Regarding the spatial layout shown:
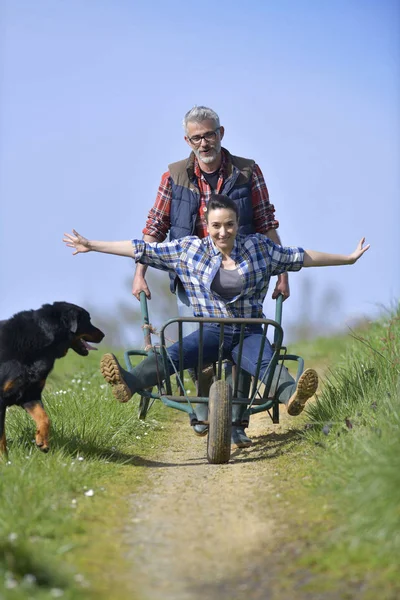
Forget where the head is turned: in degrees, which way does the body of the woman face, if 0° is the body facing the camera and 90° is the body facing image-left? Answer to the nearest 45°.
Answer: approximately 0°

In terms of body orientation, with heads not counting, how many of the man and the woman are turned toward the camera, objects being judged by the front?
2

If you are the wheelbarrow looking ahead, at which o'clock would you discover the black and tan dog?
The black and tan dog is roughly at 3 o'clock from the wheelbarrow.

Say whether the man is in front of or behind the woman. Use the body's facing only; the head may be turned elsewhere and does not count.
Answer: behind

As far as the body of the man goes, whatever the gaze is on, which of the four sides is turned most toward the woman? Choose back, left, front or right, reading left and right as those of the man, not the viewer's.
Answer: front

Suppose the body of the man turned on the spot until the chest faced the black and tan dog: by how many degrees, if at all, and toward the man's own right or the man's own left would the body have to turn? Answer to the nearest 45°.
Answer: approximately 45° to the man's own right

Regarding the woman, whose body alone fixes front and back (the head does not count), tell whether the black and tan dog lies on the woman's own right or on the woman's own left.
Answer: on the woman's own right
